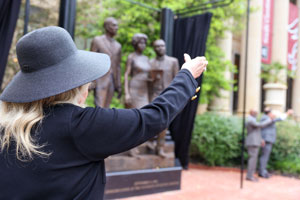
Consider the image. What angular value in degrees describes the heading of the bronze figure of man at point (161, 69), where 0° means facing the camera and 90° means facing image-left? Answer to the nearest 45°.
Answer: approximately 0°

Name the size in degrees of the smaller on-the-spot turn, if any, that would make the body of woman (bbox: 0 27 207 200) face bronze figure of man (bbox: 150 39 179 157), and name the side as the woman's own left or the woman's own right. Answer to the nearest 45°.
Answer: approximately 45° to the woman's own left

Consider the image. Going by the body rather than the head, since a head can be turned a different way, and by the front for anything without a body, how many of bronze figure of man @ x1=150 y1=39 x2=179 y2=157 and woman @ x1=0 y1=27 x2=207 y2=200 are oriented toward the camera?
1

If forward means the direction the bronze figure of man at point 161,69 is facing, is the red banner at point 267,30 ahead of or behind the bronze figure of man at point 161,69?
behind

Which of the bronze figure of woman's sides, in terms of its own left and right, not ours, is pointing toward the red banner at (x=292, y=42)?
left

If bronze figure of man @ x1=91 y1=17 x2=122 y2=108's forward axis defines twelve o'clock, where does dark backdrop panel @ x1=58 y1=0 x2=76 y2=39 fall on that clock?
The dark backdrop panel is roughly at 4 o'clock from the bronze figure of man.

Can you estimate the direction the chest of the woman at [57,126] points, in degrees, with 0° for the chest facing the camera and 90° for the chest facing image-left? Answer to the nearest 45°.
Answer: approximately 225°

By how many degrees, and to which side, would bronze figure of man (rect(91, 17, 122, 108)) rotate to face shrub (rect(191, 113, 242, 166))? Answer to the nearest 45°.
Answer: approximately 90° to its left

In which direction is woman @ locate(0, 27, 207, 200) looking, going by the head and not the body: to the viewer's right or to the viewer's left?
to the viewer's right

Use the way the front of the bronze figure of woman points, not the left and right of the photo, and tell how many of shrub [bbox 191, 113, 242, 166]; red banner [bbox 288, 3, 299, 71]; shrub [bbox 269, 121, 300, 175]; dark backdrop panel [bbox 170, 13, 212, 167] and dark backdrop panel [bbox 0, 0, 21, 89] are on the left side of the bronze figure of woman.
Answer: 4

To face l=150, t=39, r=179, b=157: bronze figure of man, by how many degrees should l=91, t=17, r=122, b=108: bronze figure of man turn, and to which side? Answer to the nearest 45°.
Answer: approximately 90° to its left
